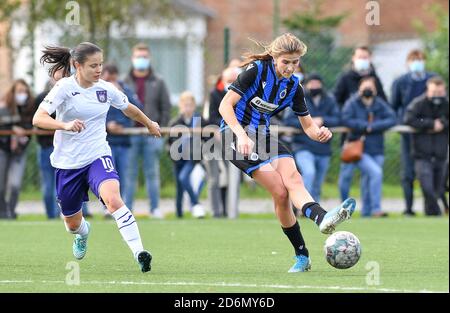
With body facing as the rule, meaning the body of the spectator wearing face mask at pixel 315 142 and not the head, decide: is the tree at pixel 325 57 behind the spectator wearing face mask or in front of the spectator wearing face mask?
behind

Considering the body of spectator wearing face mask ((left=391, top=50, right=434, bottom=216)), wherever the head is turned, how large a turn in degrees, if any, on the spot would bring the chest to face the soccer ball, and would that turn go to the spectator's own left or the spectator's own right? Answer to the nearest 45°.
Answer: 0° — they already face it

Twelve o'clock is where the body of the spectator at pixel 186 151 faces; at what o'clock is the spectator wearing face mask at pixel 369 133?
The spectator wearing face mask is roughly at 9 o'clock from the spectator.

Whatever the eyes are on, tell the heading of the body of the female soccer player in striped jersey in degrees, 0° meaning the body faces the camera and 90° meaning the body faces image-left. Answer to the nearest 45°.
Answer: approximately 315°

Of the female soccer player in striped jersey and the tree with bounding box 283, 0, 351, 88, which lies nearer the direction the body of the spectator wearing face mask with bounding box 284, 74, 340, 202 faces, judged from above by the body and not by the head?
the female soccer player in striped jersey

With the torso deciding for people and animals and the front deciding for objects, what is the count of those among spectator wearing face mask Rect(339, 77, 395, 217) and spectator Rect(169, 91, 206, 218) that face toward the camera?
2

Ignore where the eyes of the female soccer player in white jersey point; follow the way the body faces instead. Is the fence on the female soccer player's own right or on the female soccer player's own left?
on the female soccer player's own left

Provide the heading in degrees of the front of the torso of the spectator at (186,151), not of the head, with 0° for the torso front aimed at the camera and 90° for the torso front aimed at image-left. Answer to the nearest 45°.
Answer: approximately 0°

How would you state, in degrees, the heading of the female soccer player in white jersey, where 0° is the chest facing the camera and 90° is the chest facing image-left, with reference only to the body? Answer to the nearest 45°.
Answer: approximately 315°
